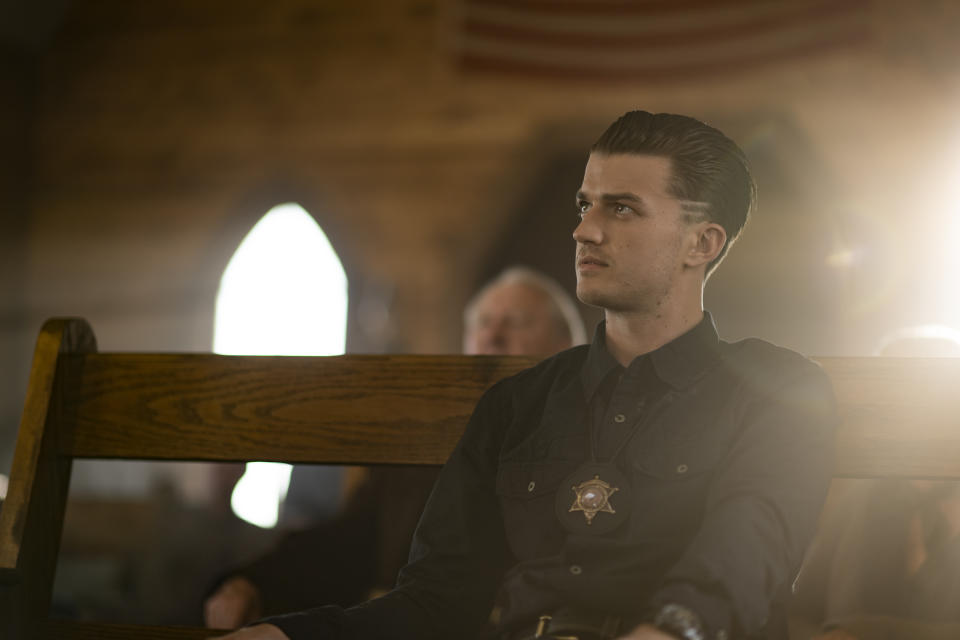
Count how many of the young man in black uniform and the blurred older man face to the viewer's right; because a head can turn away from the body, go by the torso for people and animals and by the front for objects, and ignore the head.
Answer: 0

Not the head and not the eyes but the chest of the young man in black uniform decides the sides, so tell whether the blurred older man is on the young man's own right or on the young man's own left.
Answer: on the young man's own right

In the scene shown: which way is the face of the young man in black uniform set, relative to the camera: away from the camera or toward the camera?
toward the camera

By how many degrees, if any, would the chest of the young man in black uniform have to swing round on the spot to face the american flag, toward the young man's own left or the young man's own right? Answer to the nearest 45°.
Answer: approximately 135° to the young man's own right

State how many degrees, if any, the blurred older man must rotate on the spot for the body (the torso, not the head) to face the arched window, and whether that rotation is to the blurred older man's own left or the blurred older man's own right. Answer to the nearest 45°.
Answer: approximately 135° to the blurred older man's own right

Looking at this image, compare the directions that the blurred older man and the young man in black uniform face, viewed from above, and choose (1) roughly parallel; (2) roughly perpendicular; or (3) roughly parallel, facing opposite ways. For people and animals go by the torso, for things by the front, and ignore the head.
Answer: roughly parallel

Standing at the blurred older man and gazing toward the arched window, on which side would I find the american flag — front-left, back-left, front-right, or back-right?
front-right

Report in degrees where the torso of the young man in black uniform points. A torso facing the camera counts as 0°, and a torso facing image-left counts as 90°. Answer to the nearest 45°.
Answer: approximately 45°

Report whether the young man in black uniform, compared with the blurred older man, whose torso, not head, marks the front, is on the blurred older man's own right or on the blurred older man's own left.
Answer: on the blurred older man's own left

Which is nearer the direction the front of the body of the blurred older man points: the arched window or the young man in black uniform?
the young man in black uniform

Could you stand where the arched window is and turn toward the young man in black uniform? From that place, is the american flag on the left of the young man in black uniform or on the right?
left

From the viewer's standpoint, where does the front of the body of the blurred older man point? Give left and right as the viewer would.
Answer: facing the viewer and to the left of the viewer

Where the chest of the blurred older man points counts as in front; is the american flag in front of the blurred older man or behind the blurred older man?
behind

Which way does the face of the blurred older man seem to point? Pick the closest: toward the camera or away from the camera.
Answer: toward the camera
